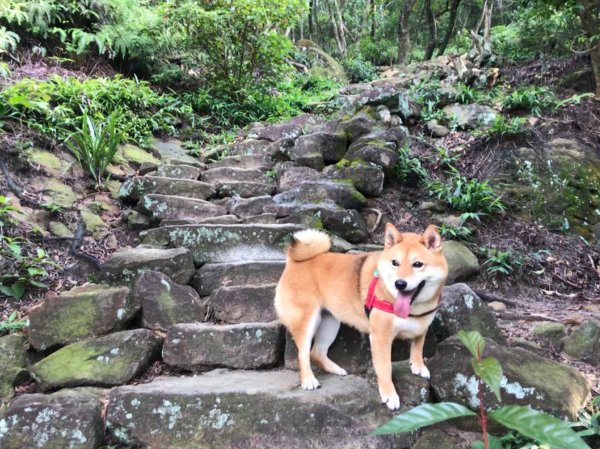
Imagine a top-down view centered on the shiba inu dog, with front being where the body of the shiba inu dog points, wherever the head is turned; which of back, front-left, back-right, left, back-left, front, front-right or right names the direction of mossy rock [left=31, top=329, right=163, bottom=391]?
back-right

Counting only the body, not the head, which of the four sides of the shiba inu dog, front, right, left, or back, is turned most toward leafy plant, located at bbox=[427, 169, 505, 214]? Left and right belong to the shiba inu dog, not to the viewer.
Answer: left

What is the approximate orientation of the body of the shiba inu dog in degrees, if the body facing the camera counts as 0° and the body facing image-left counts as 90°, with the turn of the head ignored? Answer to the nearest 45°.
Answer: approximately 315°

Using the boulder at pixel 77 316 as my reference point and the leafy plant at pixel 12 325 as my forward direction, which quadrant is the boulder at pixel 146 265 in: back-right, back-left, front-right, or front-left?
back-right

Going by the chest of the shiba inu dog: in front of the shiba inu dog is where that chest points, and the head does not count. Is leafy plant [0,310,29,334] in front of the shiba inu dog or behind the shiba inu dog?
behind

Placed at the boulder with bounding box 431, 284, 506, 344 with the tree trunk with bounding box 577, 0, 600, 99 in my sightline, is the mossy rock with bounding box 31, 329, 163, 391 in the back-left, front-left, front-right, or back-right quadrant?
back-left

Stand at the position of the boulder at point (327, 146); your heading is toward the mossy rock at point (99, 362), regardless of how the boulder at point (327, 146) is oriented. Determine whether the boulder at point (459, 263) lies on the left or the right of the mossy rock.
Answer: left

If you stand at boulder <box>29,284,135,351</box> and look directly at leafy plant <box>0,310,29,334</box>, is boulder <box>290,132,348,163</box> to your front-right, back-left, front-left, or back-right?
back-right

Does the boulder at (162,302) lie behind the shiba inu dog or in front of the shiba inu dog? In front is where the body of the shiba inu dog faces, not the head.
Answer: behind
